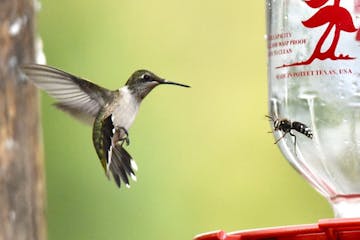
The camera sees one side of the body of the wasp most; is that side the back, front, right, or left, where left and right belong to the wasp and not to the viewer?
left

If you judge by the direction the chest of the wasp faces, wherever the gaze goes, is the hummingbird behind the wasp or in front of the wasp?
in front
